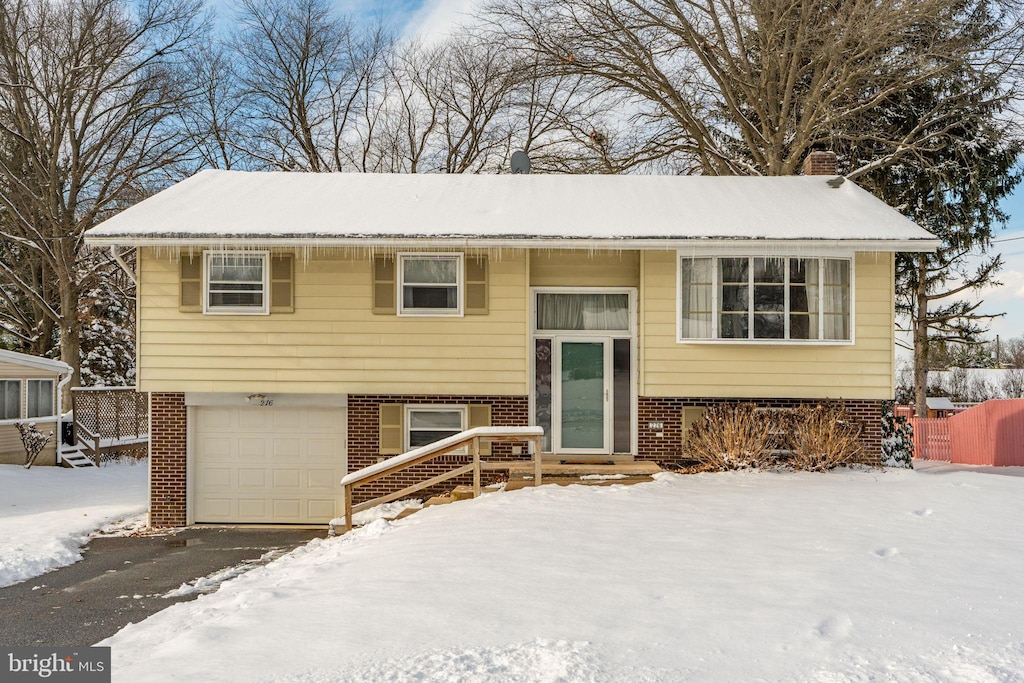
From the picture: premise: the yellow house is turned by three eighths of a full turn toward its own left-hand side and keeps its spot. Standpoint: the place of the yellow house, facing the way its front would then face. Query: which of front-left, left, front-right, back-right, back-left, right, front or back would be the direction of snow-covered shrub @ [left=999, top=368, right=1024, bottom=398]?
front

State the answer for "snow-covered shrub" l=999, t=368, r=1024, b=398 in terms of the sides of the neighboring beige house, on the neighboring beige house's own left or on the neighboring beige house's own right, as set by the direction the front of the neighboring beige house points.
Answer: on the neighboring beige house's own left

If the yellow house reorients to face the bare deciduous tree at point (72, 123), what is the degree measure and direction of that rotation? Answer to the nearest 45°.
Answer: approximately 135° to its right

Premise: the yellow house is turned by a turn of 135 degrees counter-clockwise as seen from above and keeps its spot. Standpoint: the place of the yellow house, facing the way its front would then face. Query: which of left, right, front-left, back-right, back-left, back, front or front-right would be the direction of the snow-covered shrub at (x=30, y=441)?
left

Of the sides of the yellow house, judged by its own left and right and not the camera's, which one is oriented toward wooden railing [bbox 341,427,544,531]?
front

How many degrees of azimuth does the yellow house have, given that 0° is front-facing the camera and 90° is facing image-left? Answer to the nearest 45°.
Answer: approximately 0°

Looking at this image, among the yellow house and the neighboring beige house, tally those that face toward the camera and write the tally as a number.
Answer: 2

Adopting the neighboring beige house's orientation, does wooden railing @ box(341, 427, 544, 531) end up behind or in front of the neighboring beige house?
in front
